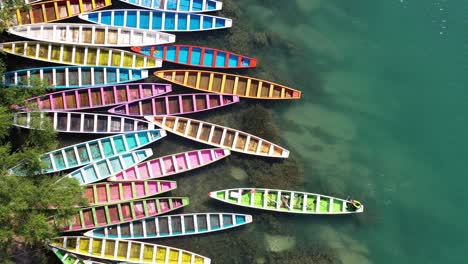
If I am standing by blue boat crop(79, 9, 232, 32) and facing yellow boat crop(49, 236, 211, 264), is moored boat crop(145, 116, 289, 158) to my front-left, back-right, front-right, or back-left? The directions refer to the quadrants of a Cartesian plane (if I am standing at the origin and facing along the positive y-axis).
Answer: front-left
